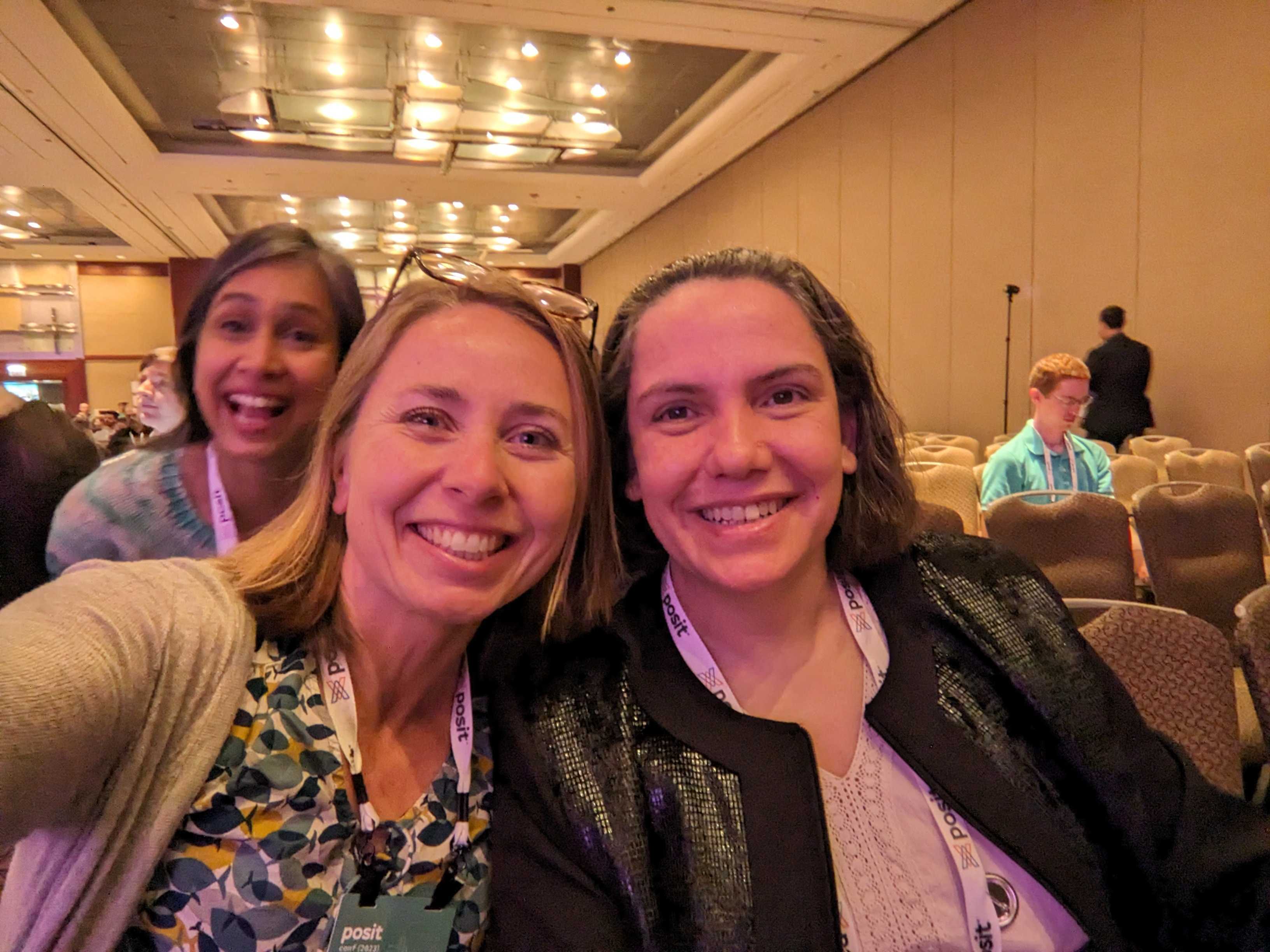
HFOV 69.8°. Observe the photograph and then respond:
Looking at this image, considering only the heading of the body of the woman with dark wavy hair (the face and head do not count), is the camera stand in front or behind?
behind

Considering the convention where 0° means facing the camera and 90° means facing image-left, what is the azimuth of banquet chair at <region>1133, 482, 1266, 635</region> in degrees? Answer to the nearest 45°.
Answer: approximately 0°

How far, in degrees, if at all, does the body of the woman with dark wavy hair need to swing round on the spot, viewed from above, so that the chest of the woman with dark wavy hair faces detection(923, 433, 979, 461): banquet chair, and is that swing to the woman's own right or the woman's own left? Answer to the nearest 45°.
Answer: approximately 180°

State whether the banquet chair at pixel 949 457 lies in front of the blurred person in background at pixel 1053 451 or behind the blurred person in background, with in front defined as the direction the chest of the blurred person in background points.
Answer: behind

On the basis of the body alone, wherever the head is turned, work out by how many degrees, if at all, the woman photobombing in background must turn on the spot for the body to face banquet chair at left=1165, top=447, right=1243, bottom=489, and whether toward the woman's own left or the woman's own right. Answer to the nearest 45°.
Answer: approximately 90° to the woman's own left

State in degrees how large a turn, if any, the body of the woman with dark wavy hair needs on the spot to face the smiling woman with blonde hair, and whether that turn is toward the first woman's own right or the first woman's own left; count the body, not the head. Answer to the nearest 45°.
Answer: approximately 45° to the first woman's own right

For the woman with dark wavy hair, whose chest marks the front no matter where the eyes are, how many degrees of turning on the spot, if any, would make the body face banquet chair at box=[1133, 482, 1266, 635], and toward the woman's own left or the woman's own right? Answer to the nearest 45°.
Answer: approximately 135° to the woman's own left

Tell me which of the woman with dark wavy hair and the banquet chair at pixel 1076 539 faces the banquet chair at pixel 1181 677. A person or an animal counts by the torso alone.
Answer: the banquet chair at pixel 1076 539

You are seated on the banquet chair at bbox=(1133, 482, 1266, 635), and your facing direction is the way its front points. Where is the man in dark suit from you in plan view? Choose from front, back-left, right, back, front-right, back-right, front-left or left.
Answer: back

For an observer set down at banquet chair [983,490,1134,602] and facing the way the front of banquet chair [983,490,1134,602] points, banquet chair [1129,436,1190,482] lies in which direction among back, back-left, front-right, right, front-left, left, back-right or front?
back
